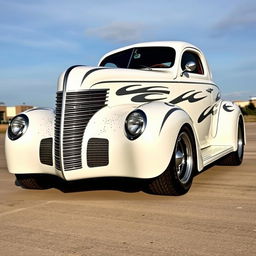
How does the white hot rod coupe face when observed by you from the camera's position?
facing the viewer and to the left of the viewer
